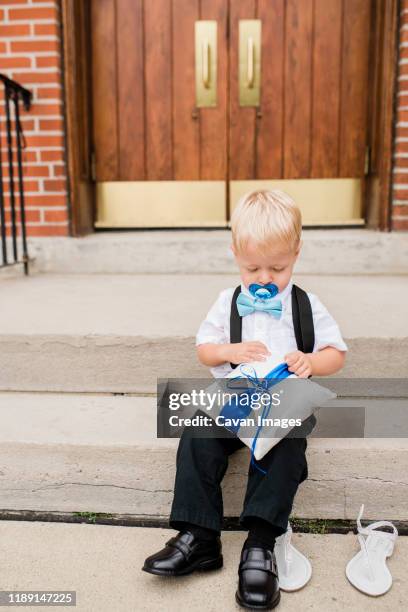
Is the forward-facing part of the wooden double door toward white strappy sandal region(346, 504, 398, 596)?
yes

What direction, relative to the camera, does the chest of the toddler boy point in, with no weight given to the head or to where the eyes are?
toward the camera

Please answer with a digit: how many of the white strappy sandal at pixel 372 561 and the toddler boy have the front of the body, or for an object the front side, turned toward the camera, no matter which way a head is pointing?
2

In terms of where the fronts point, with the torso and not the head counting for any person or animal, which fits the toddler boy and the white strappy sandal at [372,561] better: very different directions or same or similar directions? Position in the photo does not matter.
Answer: same or similar directions

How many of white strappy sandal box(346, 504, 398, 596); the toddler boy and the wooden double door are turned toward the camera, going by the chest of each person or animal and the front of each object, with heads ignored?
3

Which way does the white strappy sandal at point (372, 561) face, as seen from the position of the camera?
facing the viewer

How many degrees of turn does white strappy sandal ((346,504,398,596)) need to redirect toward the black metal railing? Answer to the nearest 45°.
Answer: approximately 135° to its right

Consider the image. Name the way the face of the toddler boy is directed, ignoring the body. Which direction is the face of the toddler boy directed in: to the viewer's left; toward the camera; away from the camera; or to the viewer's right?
toward the camera

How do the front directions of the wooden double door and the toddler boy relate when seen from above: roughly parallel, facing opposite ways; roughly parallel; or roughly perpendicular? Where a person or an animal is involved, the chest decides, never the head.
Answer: roughly parallel

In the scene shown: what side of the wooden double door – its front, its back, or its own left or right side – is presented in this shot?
front

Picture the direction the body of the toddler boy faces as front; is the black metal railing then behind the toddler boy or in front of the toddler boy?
behind
